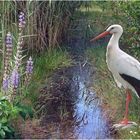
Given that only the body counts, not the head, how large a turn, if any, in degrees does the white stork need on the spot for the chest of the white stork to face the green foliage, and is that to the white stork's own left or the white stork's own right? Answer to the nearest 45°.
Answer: approximately 45° to the white stork's own left

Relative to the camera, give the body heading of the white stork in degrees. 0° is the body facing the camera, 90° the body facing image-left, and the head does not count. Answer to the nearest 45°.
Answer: approximately 90°
